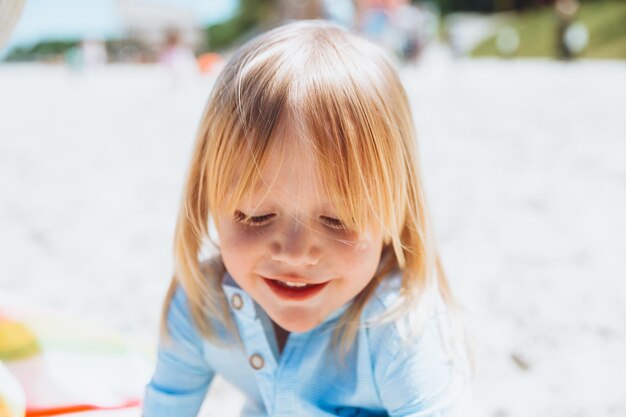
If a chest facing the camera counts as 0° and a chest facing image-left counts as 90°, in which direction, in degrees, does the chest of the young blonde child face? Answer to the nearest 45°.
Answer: approximately 0°

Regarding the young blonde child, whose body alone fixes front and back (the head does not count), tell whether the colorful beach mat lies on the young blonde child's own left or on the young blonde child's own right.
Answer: on the young blonde child's own right
